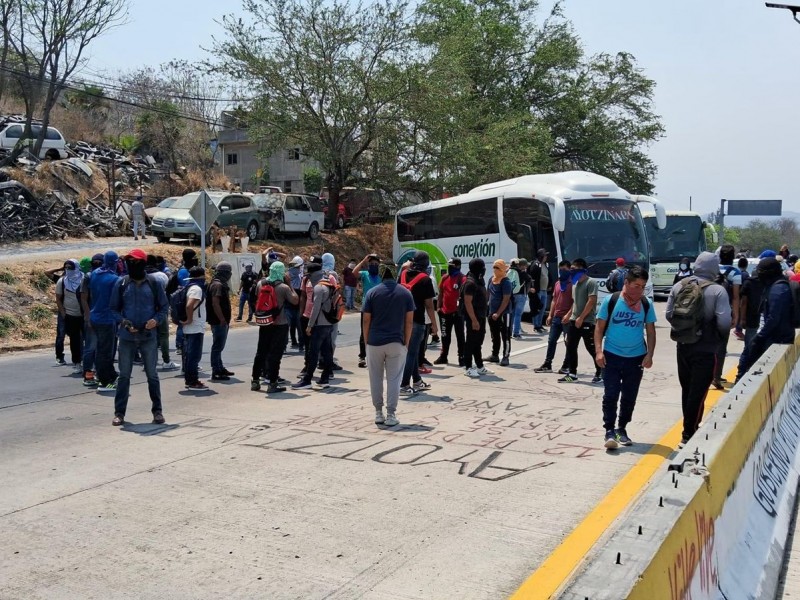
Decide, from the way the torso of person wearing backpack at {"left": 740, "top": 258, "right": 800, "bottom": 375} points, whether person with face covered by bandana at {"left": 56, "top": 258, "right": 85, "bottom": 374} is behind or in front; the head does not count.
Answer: in front

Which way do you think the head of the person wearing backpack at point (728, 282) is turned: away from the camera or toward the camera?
away from the camera

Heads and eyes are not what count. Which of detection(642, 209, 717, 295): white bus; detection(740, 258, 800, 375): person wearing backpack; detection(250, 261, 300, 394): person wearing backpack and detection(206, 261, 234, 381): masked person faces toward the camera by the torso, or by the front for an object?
the white bus

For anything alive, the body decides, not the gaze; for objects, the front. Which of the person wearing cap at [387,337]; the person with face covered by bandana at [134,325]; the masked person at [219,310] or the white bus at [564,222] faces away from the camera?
the person wearing cap

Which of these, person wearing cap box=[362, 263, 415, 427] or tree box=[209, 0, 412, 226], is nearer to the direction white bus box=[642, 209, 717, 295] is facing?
the person wearing cap

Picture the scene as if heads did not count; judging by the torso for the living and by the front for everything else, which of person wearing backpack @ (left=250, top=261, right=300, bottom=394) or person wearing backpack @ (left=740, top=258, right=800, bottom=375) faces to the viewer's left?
person wearing backpack @ (left=740, top=258, right=800, bottom=375)

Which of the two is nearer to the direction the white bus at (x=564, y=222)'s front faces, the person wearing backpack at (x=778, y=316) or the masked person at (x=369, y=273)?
the person wearing backpack
